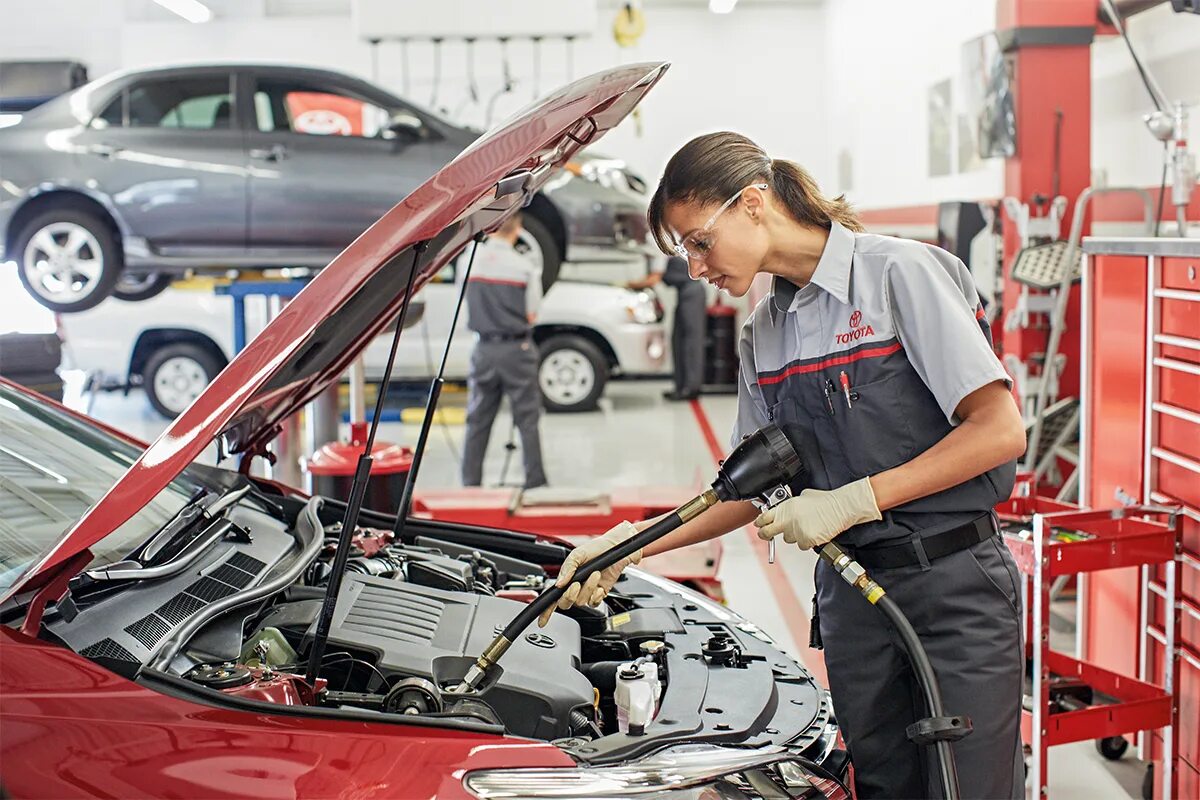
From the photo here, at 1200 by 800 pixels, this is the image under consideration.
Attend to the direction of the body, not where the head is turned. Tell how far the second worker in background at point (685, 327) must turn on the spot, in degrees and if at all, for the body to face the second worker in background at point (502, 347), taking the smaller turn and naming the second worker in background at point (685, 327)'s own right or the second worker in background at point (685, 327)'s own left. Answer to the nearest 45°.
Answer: approximately 90° to the second worker in background at point (685, 327)'s own left

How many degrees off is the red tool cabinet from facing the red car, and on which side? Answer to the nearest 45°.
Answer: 0° — it already faces it

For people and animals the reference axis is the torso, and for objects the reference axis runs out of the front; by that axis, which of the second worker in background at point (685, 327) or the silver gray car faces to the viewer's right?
the silver gray car

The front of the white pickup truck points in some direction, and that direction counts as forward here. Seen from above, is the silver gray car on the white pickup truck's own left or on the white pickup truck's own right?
on the white pickup truck's own right

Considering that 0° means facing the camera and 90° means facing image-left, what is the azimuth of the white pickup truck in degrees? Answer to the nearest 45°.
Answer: approximately 270°

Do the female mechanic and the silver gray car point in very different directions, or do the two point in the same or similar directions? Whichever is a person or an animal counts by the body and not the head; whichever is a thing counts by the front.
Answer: very different directions

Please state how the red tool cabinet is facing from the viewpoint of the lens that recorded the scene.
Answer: facing the viewer and to the left of the viewer

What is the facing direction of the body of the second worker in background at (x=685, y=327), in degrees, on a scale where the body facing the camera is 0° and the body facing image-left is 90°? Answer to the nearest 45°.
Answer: approximately 90°

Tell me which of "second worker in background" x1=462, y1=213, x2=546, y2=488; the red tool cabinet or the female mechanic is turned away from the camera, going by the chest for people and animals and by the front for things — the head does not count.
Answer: the second worker in background

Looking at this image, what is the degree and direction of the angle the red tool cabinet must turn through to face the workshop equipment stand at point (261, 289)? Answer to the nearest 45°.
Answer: approximately 45° to its right

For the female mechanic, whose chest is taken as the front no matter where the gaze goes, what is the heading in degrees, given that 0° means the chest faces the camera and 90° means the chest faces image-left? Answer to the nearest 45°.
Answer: approximately 45°

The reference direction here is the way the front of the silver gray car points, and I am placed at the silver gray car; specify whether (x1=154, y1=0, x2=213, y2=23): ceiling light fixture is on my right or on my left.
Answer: on my left

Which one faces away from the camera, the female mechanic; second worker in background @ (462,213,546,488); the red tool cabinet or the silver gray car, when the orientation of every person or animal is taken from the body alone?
the second worker in background

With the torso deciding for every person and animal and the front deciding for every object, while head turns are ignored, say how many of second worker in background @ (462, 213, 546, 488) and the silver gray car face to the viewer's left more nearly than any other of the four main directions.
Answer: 0

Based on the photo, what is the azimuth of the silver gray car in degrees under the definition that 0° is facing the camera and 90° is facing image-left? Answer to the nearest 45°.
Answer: approximately 270°

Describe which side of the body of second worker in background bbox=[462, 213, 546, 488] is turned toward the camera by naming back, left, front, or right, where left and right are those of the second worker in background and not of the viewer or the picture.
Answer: back

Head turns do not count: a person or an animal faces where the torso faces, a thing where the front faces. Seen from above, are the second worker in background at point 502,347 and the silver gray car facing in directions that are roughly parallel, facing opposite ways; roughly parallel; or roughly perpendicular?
roughly perpendicular
